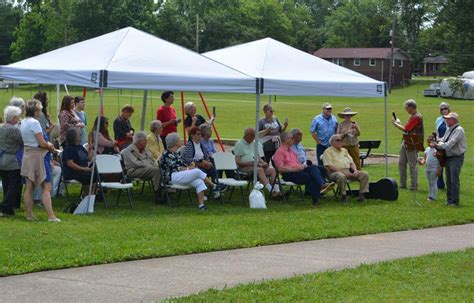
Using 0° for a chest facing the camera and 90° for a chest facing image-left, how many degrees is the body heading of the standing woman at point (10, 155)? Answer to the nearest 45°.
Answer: approximately 225°

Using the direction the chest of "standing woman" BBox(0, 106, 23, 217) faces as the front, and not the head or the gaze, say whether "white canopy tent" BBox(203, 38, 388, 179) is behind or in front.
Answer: in front

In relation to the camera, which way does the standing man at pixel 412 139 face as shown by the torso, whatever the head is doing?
to the viewer's left

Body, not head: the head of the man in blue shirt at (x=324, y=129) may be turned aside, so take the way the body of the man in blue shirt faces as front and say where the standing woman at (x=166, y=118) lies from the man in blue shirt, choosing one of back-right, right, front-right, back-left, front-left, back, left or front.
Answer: back-right

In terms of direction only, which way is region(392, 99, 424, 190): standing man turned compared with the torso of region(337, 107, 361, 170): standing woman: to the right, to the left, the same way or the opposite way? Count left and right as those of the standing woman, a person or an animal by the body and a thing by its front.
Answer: to the right

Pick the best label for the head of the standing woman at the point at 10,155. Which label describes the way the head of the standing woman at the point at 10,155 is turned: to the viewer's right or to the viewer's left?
to the viewer's right

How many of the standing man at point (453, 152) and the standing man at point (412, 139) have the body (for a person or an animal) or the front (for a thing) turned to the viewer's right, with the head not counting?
0

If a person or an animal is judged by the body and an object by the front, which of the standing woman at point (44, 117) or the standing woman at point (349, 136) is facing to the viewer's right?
the standing woman at point (44, 117)

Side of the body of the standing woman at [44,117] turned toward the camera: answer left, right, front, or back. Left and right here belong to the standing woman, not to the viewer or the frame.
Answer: right

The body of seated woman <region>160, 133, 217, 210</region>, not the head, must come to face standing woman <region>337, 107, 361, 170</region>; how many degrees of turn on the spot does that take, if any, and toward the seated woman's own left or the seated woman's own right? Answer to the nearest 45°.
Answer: approximately 45° to the seated woman's own left

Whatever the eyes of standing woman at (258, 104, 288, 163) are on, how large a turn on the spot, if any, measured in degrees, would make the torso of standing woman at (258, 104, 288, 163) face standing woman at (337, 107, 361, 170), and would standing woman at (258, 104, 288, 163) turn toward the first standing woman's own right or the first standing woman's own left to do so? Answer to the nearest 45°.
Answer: approximately 45° to the first standing woman's own left

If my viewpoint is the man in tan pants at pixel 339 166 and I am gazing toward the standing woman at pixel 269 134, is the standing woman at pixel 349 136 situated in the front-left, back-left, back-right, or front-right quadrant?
front-right

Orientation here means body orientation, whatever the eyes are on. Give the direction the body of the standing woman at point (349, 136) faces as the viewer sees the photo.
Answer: toward the camera

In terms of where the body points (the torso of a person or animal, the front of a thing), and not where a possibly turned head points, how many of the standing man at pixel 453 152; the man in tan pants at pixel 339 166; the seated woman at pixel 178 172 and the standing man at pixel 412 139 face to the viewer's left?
2

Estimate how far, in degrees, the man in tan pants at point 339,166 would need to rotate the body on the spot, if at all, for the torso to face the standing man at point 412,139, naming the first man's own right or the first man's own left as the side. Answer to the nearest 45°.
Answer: approximately 90° to the first man's own left

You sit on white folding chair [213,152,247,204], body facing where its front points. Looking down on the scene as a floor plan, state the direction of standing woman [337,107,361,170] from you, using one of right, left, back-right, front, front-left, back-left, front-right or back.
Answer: left

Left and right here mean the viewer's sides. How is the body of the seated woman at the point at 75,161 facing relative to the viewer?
facing the viewer and to the right of the viewer

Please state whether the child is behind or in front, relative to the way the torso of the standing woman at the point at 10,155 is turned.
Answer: in front
